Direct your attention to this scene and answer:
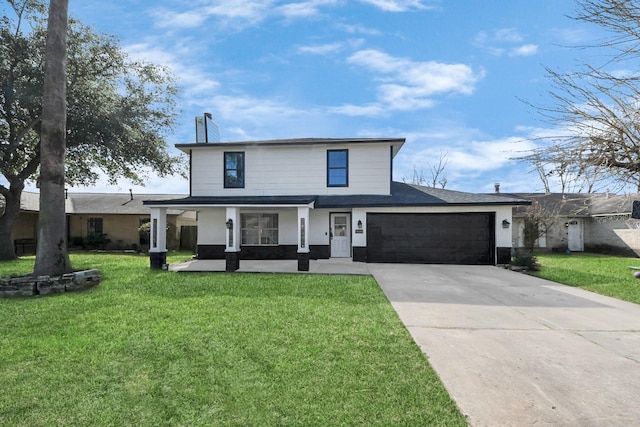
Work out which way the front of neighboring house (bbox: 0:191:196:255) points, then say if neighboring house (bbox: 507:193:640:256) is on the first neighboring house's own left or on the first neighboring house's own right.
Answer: on the first neighboring house's own left

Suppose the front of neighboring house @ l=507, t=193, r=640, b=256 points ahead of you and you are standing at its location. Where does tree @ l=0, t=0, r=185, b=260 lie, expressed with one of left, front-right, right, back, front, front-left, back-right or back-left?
front-right

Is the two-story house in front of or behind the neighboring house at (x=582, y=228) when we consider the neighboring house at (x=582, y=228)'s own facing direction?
in front

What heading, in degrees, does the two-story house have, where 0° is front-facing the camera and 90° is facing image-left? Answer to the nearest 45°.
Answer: approximately 0°

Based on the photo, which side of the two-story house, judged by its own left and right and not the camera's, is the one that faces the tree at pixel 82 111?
right

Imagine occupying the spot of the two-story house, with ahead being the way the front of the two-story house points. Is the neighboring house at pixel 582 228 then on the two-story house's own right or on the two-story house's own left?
on the two-story house's own left
